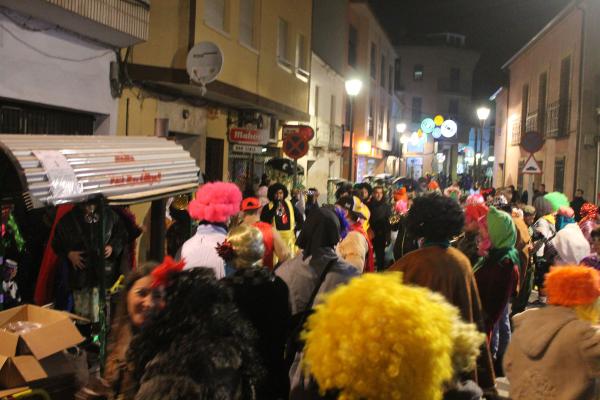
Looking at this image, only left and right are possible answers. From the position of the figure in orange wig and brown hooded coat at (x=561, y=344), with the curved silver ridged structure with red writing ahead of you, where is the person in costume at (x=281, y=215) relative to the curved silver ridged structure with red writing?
right

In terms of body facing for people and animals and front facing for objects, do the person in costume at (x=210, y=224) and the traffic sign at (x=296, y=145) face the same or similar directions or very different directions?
very different directions

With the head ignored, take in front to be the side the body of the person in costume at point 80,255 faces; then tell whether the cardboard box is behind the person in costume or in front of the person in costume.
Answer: in front

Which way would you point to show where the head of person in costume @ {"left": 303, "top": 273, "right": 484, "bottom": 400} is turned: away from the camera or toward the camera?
away from the camera

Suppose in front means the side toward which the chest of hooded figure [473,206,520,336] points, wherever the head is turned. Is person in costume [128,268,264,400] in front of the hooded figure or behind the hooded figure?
behind

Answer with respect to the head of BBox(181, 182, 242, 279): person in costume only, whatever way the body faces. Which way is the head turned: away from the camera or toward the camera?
away from the camera

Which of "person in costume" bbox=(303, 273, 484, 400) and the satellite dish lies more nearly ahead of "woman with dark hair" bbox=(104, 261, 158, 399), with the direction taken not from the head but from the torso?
the person in costume

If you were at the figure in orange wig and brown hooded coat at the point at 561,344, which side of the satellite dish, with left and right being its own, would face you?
front

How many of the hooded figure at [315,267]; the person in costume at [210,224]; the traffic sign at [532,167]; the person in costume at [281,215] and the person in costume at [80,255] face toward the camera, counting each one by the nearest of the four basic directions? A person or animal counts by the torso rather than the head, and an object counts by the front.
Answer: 3

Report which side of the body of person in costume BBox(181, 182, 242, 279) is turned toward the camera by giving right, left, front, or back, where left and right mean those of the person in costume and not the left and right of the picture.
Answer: back

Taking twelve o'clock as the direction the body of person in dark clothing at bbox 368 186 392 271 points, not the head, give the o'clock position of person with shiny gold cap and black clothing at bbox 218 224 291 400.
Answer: The person with shiny gold cap and black clothing is roughly at 12 o'clock from the person in dark clothing.
